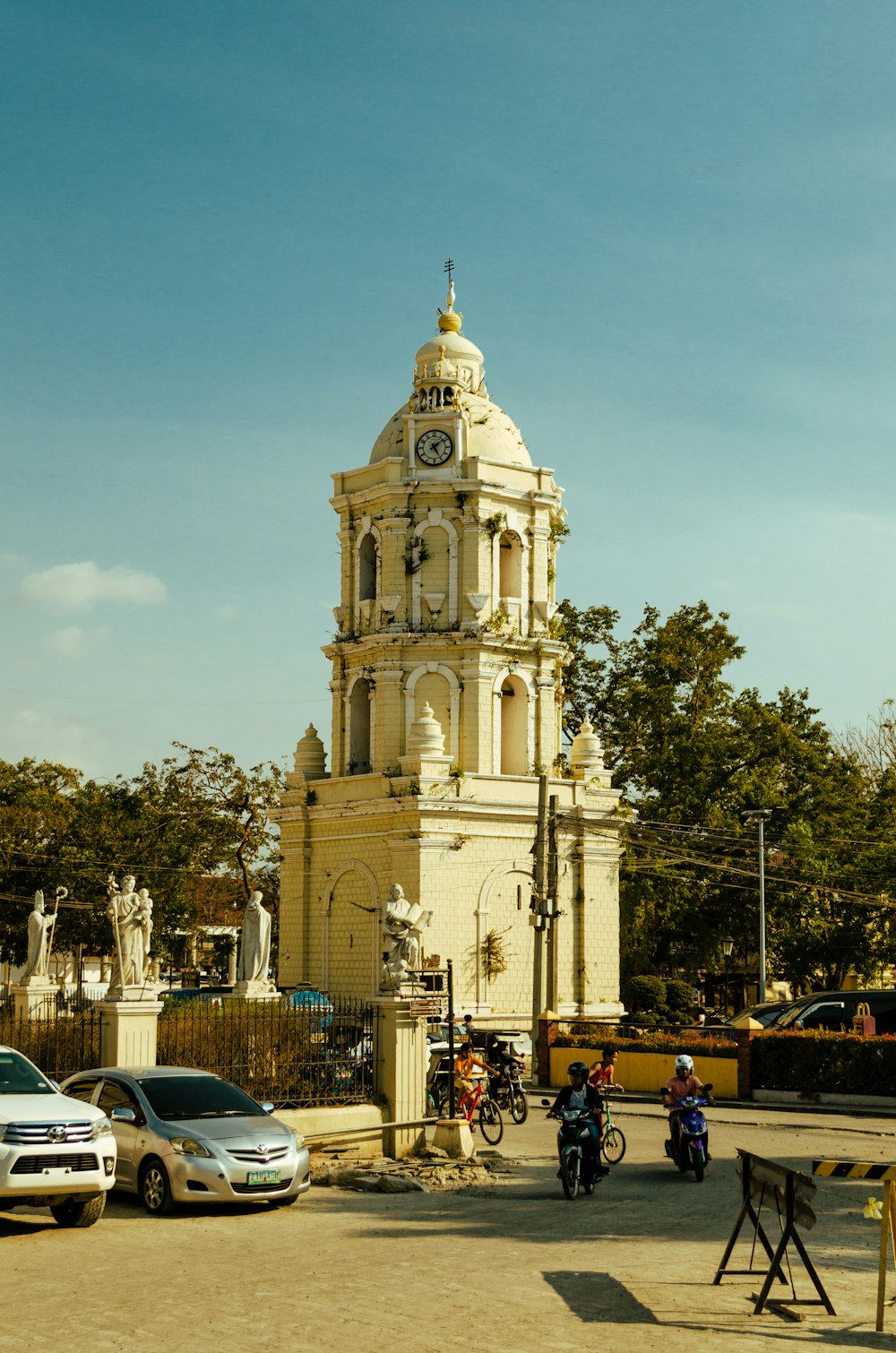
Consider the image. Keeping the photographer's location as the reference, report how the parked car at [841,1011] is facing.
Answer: facing to the left of the viewer

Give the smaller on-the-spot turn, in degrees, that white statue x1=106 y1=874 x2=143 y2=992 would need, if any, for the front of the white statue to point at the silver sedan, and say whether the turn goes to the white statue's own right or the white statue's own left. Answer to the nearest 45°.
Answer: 0° — it already faces it

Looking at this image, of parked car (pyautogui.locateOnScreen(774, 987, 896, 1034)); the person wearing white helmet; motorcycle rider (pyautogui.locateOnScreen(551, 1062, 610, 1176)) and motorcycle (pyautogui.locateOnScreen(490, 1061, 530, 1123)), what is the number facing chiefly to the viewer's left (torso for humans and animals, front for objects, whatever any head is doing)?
1

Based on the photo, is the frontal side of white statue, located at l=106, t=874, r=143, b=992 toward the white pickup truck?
yes

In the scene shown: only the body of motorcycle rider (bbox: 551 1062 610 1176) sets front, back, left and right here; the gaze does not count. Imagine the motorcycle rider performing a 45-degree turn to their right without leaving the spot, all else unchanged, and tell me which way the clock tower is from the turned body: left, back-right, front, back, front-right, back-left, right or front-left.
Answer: back-right

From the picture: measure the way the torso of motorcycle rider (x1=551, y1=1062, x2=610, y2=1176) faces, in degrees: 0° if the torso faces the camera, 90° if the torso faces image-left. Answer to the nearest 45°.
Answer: approximately 0°

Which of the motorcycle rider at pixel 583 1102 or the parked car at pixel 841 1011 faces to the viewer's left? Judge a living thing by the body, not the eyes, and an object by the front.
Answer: the parked car

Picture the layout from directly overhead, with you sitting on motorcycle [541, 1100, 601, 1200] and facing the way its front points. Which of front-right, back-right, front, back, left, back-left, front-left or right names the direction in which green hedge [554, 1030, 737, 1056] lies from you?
back

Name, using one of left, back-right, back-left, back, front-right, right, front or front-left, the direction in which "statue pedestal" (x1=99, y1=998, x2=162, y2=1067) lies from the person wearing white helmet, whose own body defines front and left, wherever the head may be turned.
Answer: right

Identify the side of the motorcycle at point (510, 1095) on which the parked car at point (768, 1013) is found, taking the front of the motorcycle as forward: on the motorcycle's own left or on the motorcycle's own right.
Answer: on the motorcycle's own left
